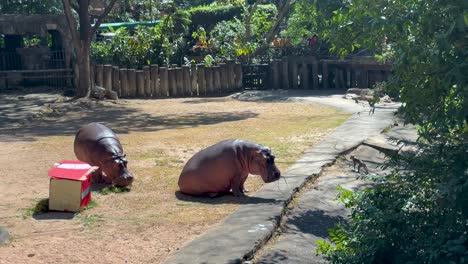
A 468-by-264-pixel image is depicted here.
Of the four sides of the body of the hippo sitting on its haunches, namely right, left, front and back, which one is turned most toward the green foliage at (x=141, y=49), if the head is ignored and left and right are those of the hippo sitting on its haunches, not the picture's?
left

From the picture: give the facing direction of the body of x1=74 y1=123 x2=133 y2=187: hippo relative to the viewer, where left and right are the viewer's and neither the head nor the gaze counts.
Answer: facing the viewer and to the right of the viewer

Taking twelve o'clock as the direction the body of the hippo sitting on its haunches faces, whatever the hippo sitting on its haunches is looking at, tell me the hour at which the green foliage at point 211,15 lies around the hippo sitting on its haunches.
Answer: The green foliage is roughly at 9 o'clock from the hippo sitting on its haunches.

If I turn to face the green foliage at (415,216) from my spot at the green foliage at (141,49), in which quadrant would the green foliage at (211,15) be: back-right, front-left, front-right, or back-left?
back-left

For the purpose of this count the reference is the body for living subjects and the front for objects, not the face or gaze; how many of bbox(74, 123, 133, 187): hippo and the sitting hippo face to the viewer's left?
0

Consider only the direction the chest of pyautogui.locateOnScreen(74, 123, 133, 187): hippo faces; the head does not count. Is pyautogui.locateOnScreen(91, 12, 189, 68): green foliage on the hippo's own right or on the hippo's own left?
on the hippo's own left

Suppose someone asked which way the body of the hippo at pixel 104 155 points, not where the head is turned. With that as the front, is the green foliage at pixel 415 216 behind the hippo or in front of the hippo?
in front

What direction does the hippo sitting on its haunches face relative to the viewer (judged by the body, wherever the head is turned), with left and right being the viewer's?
facing to the right of the viewer

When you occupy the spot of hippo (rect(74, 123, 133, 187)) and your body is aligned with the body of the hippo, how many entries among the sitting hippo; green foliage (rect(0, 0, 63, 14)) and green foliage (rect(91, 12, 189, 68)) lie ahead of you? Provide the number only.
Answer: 1

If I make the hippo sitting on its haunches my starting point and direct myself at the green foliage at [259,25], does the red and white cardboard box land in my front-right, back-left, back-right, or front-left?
back-left

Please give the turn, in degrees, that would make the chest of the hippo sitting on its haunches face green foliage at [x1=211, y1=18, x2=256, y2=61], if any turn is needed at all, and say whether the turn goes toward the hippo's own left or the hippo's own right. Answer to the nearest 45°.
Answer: approximately 90° to the hippo's own left
